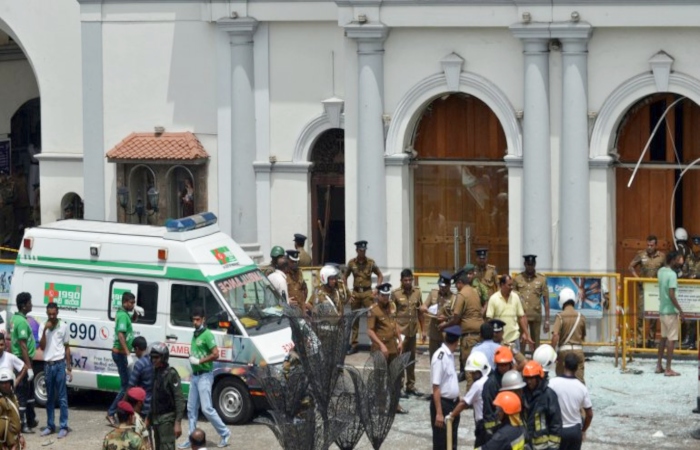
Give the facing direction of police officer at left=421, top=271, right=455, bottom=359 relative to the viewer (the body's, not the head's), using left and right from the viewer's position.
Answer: facing the viewer and to the left of the viewer

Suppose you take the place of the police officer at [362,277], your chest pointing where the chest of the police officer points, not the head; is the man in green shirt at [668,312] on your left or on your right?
on your left

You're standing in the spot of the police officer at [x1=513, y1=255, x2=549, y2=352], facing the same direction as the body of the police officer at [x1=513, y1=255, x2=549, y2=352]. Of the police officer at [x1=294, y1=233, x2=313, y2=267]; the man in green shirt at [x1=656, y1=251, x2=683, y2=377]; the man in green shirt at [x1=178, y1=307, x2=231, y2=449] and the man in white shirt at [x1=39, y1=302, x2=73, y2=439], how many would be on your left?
1

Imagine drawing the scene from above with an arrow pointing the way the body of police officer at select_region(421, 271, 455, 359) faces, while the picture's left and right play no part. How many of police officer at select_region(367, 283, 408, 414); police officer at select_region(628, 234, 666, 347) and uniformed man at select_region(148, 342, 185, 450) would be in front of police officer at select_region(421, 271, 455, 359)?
2

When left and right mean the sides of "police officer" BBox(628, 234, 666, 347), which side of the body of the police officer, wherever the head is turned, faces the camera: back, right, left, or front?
front

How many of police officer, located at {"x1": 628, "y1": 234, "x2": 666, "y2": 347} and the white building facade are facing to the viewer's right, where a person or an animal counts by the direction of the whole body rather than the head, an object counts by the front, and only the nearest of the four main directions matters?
0
